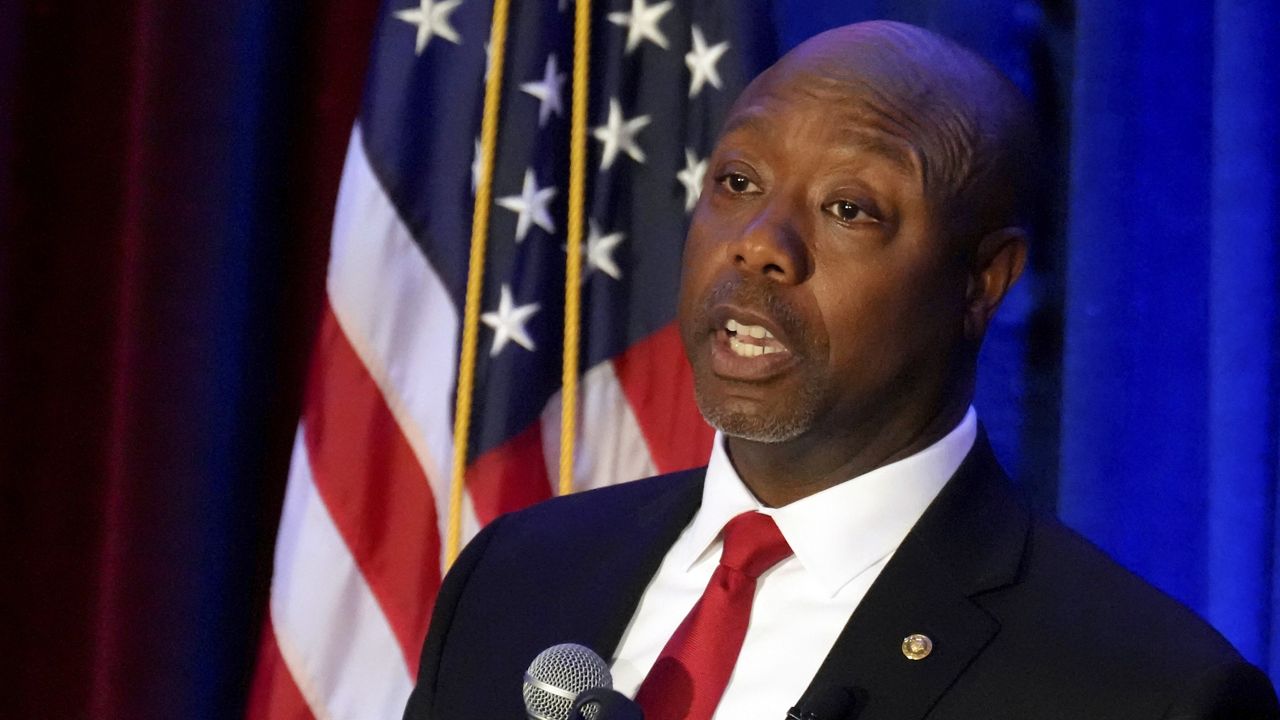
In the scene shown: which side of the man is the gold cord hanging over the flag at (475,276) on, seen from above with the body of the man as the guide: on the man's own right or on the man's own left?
on the man's own right

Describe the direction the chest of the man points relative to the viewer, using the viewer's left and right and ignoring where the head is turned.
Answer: facing the viewer and to the left of the viewer

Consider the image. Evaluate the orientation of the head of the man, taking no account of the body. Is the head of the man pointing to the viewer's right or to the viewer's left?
to the viewer's left

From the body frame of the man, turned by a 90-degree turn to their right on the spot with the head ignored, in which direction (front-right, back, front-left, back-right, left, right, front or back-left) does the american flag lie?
front

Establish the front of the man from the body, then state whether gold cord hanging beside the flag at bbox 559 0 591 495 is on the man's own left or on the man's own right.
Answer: on the man's own right
